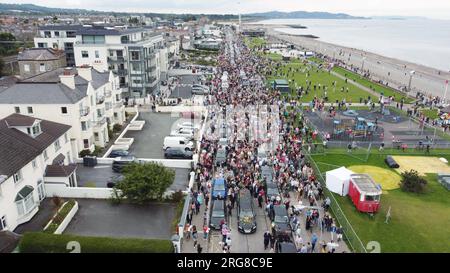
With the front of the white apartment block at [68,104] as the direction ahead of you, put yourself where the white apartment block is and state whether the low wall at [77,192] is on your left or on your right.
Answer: on your right

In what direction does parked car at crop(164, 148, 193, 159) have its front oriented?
to the viewer's right

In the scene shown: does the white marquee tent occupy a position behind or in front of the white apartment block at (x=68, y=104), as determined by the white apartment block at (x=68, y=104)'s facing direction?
in front

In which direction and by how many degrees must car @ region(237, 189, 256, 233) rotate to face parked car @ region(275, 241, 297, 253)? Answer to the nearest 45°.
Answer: approximately 45° to its left

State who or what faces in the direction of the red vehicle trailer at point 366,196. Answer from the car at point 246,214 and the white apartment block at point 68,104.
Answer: the white apartment block

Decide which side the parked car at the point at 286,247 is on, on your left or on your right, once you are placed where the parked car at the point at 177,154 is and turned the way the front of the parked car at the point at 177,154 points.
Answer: on your right

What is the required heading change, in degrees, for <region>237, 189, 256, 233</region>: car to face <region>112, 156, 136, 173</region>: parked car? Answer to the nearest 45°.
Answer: approximately 135° to its right

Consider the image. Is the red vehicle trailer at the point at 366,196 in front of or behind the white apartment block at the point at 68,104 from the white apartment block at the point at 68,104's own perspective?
in front

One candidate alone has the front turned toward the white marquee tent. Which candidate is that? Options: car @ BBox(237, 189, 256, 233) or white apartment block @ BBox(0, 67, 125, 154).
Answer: the white apartment block

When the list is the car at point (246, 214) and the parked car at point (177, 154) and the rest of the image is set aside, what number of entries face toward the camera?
1

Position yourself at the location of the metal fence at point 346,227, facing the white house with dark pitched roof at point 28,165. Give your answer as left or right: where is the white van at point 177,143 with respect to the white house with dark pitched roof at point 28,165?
right
